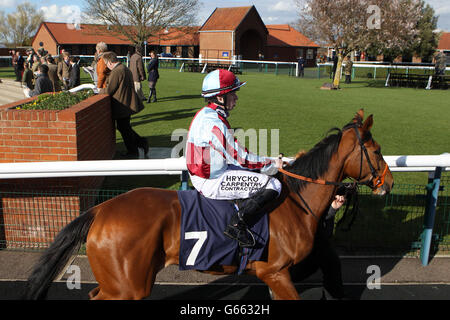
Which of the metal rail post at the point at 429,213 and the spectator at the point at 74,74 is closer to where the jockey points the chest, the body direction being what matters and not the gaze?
the metal rail post

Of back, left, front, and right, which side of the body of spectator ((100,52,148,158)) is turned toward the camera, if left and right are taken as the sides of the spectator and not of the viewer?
left

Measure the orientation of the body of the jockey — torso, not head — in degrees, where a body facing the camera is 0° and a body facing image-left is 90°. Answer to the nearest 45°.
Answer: approximately 270°

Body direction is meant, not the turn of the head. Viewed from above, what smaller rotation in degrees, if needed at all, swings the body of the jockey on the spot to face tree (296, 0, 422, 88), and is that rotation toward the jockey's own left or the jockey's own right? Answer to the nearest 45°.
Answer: approximately 90° to the jockey's own left

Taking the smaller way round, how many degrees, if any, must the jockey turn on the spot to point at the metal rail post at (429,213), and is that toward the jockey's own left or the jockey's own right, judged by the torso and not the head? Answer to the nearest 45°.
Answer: approximately 45° to the jockey's own left

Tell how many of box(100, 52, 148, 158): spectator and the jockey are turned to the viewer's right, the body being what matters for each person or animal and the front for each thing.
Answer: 1

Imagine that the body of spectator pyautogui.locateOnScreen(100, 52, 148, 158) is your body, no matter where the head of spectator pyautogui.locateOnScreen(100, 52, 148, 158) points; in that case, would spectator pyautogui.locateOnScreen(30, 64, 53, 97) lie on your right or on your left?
on your right

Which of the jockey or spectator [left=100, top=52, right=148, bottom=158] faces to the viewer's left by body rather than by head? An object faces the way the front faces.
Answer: the spectator

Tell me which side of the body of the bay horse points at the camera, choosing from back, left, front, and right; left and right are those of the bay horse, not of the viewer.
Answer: right

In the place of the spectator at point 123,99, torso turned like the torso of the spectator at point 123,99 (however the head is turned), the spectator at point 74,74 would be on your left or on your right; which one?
on your right

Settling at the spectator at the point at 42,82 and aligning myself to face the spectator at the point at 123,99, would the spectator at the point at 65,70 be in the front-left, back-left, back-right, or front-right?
back-left

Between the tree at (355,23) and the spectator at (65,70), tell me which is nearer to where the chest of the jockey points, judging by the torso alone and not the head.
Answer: the tree

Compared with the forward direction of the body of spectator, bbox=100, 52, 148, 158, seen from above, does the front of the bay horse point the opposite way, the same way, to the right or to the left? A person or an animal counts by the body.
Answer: the opposite way

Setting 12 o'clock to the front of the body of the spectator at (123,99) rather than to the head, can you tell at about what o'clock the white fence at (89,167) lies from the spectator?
The white fence is roughly at 9 o'clock from the spectator.

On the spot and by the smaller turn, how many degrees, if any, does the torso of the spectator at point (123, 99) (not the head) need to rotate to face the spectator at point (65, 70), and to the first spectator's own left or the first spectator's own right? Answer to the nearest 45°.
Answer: approximately 90° to the first spectator's own right

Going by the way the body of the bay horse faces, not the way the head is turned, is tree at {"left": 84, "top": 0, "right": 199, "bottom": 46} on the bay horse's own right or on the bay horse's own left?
on the bay horse's own left

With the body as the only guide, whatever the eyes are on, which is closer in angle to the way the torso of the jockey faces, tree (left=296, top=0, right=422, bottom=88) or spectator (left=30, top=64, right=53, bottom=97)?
the tree
